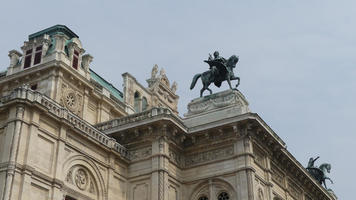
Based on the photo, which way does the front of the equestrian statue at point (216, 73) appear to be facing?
to the viewer's right

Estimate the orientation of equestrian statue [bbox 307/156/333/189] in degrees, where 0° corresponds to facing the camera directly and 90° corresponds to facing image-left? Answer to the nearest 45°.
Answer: approximately 270°

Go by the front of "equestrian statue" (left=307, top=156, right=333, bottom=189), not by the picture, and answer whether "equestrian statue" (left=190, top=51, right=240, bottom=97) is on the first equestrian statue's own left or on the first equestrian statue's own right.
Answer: on the first equestrian statue's own right
